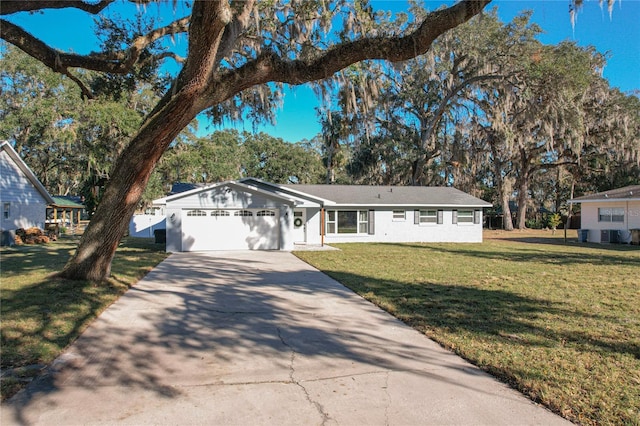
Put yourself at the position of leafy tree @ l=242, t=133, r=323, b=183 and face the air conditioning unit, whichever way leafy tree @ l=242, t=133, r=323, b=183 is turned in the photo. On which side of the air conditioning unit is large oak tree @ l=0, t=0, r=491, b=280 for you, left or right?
right

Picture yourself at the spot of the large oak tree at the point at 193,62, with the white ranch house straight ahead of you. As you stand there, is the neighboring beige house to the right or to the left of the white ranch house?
right

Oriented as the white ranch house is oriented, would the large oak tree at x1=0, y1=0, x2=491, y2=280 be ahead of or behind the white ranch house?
ahead

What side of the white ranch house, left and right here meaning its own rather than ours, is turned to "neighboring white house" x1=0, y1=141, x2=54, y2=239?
right

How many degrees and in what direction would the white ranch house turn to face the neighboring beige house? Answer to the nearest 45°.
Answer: approximately 90° to its left

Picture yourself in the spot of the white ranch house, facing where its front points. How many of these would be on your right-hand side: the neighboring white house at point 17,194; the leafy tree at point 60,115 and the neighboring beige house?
2

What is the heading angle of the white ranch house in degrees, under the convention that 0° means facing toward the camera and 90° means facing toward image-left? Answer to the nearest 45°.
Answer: approximately 0°

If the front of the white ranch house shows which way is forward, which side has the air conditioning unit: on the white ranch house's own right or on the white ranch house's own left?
on the white ranch house's own left

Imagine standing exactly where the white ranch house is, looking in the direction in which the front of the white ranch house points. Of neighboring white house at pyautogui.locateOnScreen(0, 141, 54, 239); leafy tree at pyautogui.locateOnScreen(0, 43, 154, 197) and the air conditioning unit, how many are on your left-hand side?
1

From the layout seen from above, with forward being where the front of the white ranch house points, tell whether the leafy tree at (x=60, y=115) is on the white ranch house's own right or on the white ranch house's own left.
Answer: on the white ranch house's own right

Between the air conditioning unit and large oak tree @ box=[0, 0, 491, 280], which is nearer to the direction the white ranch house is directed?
the large oak tree
